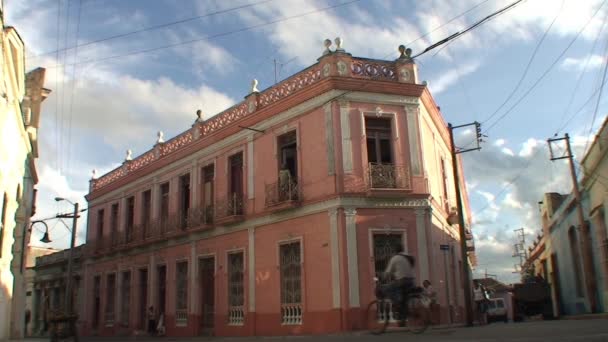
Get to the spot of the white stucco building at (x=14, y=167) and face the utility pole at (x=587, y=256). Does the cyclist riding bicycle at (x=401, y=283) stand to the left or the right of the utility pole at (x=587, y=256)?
right

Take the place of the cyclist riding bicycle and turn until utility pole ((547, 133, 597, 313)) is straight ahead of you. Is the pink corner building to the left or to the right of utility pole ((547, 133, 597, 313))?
left

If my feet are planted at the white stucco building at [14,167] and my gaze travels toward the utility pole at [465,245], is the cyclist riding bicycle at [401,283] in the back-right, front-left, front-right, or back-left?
front-right
